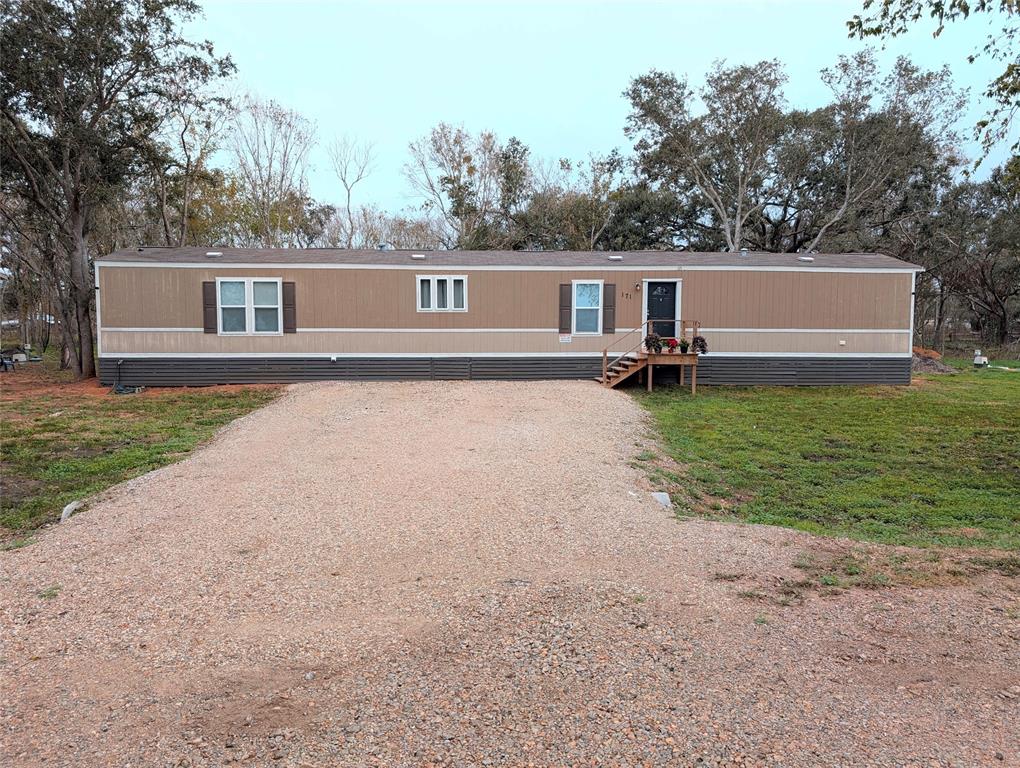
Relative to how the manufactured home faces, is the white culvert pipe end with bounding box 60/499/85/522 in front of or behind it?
in front

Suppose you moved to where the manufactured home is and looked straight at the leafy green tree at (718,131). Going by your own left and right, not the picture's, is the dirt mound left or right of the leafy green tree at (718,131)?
right

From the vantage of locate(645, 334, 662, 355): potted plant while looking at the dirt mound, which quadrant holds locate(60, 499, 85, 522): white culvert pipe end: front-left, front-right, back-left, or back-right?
back-right

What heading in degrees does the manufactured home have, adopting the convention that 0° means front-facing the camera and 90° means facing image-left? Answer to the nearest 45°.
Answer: approximately 0°

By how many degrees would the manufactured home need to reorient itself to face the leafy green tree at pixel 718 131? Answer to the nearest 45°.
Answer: approximately 135° to its left

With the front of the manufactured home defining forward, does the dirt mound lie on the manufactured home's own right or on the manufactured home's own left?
on the manufactured home's own left

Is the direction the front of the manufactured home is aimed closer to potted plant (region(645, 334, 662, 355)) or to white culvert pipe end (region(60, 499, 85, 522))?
the white culvert pipe end
